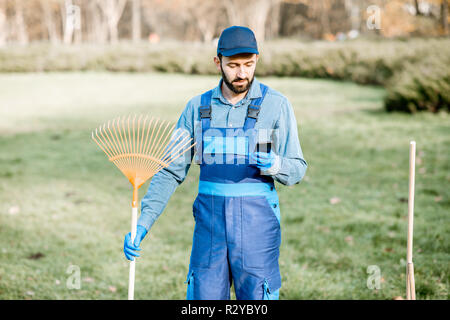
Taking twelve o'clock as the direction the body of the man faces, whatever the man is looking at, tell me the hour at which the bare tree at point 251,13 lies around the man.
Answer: The bare tree is roughly at 6 o'clock from the man.

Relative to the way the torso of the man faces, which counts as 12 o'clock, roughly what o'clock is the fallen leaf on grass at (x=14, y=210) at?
The fallen leaf on grass is roughly at 5 o'clock from the man.

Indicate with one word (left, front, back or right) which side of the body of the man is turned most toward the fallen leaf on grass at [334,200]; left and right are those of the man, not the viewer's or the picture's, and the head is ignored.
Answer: back

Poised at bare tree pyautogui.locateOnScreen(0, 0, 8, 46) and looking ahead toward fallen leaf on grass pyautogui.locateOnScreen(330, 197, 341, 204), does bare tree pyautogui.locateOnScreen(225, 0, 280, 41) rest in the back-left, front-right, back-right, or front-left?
front-left

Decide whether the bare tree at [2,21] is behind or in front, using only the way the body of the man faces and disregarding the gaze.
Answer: behind

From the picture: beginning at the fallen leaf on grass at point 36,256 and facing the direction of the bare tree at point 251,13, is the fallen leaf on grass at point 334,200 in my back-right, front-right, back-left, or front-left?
front-right

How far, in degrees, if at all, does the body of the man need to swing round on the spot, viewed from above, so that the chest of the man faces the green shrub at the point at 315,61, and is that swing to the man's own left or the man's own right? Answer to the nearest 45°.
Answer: approximately 180°

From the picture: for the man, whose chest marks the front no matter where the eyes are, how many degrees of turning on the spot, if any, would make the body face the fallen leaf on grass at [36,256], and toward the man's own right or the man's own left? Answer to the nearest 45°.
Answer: approximately 135° to the man's own right

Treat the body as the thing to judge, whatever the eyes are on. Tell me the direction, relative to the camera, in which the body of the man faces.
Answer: toward the camera

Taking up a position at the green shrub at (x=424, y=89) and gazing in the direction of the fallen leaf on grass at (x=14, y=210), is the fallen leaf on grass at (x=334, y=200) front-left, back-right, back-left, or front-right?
front-left

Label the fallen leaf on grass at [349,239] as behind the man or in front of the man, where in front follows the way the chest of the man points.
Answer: behind
